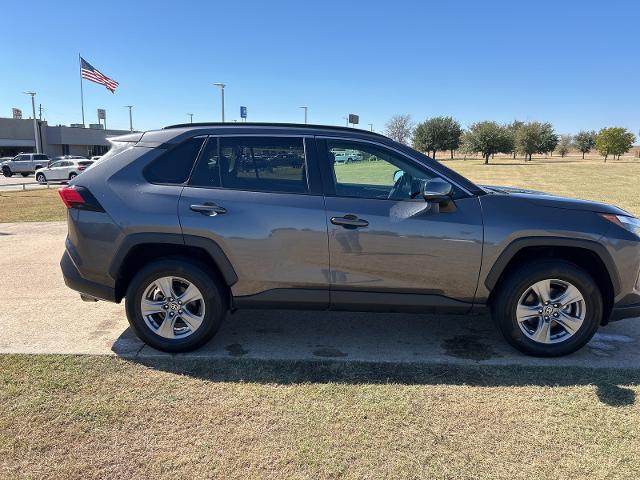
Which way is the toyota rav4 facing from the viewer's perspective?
to the viewer's right

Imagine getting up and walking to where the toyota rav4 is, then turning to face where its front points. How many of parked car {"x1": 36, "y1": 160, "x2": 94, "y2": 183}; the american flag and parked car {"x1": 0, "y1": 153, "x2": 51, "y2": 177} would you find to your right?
0

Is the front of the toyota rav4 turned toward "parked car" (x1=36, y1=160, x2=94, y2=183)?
no

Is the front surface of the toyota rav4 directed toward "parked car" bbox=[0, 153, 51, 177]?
no

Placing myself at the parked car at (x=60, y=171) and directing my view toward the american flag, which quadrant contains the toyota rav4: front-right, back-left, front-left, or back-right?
back-right

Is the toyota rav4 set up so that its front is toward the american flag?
no
